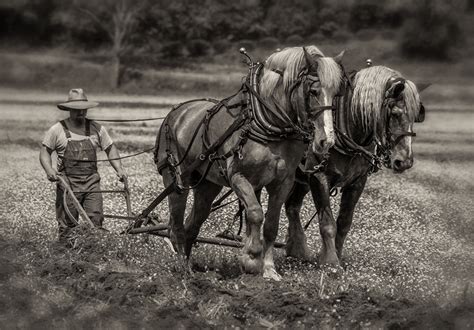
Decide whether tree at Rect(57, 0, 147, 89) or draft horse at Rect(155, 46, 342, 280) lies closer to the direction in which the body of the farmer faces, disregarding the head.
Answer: the draft horse

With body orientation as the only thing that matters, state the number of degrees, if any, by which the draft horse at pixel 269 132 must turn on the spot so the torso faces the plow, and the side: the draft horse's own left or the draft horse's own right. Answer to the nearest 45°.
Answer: approximately 180°

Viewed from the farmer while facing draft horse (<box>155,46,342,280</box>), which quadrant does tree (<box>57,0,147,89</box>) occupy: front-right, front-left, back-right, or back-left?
back-left

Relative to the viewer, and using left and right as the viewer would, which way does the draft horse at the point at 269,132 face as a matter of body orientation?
facing the viewer and to the right of the viewer

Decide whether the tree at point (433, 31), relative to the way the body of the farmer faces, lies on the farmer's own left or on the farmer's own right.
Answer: on the farmer's own left

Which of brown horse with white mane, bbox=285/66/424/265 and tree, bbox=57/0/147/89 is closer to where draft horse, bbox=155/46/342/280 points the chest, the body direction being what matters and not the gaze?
the brown horse with white mane

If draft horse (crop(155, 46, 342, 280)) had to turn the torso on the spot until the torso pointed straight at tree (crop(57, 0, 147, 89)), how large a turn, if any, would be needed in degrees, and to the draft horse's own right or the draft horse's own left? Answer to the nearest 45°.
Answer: approximately 135° to the draft horse's own left

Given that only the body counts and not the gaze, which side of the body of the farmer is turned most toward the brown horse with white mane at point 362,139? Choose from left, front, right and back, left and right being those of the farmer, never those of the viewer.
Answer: front

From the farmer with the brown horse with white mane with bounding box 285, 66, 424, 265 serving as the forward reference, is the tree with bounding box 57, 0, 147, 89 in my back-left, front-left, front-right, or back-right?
back-left

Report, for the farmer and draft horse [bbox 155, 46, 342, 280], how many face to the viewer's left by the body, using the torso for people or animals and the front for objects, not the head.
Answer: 0
